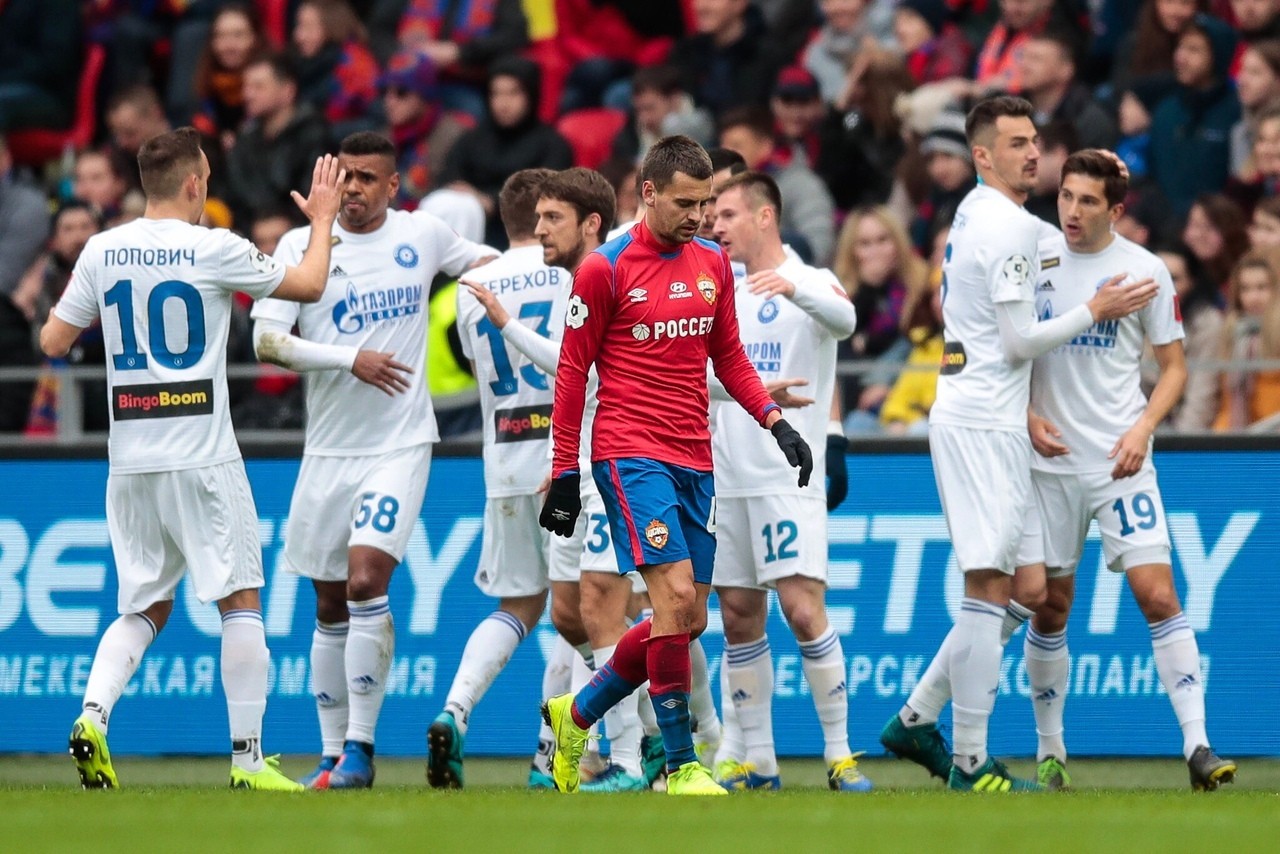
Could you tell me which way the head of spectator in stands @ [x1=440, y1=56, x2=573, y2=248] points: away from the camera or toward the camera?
toward the camera

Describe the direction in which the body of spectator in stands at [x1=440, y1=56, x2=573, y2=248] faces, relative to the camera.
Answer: toward the camera

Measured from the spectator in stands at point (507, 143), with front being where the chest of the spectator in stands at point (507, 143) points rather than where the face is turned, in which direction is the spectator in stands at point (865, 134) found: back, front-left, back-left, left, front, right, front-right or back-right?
left

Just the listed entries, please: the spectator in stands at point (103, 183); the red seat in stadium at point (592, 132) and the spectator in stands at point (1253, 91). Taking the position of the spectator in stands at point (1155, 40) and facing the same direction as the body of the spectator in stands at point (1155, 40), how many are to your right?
2

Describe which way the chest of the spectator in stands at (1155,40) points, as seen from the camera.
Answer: toward the camera

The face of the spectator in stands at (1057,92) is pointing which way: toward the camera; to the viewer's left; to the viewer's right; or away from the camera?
toward the camera

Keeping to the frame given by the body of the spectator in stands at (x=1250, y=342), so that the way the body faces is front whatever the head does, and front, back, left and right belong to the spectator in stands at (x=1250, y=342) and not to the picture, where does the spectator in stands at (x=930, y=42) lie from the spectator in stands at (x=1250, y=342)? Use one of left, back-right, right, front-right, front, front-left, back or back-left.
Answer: back-right

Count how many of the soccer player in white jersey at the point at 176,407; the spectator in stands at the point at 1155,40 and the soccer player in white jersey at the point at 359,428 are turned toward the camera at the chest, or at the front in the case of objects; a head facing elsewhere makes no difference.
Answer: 2

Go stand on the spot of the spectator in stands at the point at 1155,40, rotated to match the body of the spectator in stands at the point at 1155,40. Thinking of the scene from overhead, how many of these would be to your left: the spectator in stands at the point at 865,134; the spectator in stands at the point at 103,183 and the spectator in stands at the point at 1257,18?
1

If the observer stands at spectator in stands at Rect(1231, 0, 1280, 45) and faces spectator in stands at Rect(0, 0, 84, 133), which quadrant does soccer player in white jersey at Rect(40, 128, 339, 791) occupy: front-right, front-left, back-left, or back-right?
front-left

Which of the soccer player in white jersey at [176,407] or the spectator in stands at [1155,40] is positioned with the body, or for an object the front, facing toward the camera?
the spectator in stands

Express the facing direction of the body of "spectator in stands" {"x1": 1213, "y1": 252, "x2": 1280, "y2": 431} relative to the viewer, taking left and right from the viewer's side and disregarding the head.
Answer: facing the viewer

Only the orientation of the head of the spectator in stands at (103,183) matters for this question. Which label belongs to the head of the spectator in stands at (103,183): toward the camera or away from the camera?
toward the camera

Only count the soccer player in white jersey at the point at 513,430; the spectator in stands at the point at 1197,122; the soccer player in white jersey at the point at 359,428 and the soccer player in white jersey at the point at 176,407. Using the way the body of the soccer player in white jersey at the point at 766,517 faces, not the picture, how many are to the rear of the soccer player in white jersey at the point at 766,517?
1

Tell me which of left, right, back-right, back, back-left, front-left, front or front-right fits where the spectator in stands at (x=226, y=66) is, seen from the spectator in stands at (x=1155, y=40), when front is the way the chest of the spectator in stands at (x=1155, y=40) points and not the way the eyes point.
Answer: right

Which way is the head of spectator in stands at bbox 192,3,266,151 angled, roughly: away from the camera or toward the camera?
toward the camera

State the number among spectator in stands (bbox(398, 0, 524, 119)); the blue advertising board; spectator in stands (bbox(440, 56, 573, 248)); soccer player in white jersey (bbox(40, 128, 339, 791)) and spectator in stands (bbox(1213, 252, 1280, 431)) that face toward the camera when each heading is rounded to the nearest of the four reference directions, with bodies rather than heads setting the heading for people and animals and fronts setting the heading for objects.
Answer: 4

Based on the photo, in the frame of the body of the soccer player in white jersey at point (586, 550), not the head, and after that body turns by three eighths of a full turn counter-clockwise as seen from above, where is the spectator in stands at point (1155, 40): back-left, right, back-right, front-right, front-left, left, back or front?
front-left
